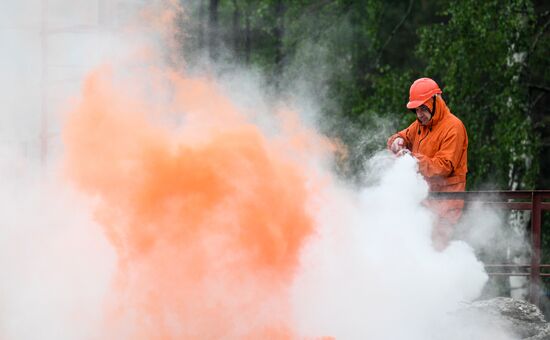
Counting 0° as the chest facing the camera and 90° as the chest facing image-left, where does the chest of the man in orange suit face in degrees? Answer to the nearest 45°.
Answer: approximately 45°

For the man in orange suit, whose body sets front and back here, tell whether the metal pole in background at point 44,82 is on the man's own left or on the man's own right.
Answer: on the man's own right
